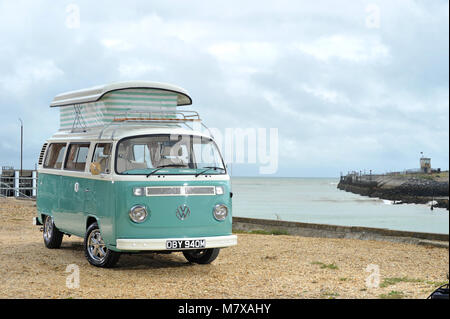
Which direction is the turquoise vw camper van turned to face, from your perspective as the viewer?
facing the viewer and to the right of the viewer

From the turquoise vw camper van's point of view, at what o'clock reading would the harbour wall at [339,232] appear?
The harbour wall is roughly at 9 o'clock from the turquoise vw camper van.
